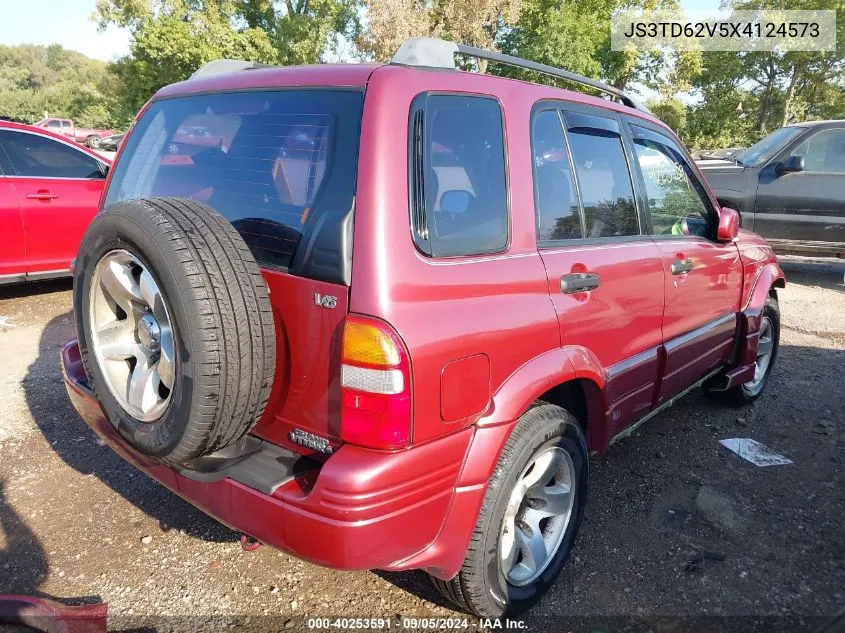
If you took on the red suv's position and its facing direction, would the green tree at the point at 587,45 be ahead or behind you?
ahead

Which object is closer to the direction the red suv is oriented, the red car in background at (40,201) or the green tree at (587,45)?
the green tree

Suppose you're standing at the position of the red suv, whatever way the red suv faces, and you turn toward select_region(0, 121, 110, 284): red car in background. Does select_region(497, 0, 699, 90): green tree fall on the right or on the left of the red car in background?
right

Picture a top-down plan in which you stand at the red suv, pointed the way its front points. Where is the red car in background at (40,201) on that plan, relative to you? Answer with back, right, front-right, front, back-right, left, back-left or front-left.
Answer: left

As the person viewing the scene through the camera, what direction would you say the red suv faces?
facing away from the viewer and to the right of the viewer
